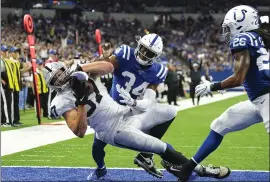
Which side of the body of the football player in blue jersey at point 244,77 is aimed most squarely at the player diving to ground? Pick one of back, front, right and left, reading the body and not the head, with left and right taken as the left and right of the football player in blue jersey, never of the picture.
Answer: front

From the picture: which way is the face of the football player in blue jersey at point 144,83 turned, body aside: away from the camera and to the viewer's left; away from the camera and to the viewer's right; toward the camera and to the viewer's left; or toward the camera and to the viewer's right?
toward the camera and to the viewer's left

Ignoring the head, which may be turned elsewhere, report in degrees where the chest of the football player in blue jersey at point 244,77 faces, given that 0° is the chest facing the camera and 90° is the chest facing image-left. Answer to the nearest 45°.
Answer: approximately 90°

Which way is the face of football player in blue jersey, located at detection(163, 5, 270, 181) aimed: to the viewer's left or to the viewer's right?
to the viewer's left

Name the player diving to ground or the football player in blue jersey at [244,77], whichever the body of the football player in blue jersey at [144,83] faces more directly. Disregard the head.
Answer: the player diving to ground

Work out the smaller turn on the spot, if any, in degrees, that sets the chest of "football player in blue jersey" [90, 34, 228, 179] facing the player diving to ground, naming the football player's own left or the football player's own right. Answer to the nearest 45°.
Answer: approximately 45° to the football player's own right

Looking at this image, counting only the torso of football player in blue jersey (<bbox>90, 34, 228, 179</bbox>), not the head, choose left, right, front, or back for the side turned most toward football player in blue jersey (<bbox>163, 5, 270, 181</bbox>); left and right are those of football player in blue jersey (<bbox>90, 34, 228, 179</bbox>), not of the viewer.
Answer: left

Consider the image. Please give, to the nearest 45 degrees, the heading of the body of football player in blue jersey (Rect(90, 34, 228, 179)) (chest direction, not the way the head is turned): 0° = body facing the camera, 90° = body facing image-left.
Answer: approximately 0°

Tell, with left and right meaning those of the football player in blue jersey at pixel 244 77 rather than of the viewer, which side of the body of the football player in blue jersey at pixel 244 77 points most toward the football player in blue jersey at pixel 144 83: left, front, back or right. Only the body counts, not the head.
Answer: front
